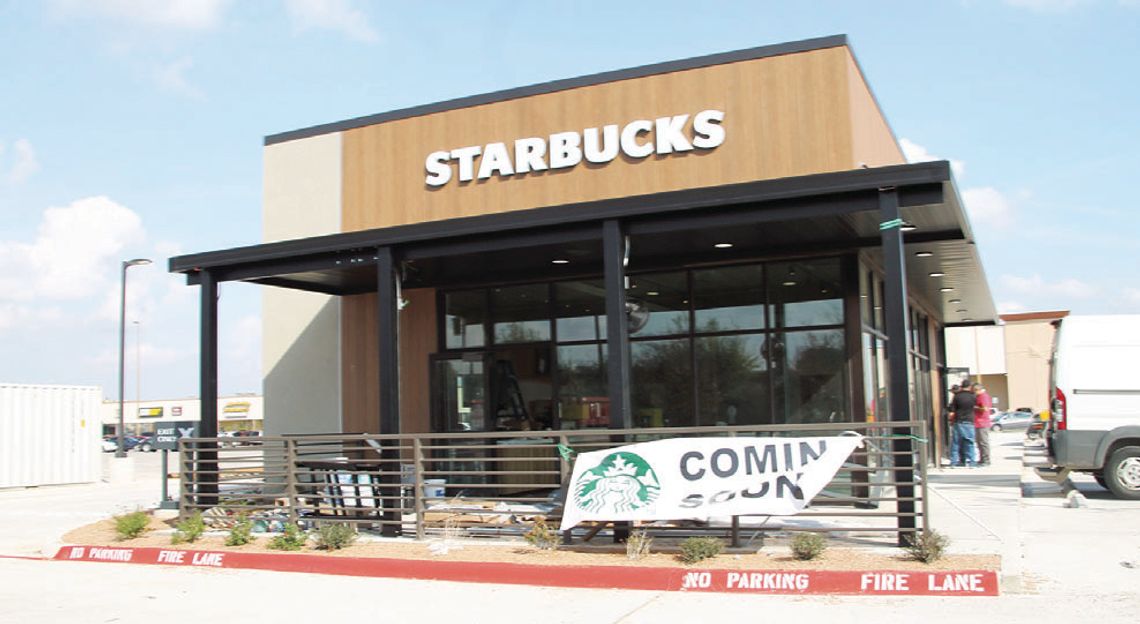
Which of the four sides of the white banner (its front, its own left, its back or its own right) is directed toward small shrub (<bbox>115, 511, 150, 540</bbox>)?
right

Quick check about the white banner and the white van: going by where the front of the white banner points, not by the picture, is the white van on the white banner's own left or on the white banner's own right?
on the white banner's own left

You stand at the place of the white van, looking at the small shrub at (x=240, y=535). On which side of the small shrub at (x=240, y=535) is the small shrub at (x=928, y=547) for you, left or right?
left

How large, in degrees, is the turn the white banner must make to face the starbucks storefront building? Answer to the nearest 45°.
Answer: approximately 180°

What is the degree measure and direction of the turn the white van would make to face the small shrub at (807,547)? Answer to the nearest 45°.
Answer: approximately 90° to its right

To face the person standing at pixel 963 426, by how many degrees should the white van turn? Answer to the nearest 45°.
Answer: approximately 90° to its left

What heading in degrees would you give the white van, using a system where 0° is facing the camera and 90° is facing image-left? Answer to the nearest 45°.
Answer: approximately 270°

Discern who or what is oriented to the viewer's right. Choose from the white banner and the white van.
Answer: the white van

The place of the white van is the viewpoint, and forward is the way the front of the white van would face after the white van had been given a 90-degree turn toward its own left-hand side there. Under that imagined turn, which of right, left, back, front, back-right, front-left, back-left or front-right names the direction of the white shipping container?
left

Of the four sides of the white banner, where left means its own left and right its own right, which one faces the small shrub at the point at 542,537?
right
